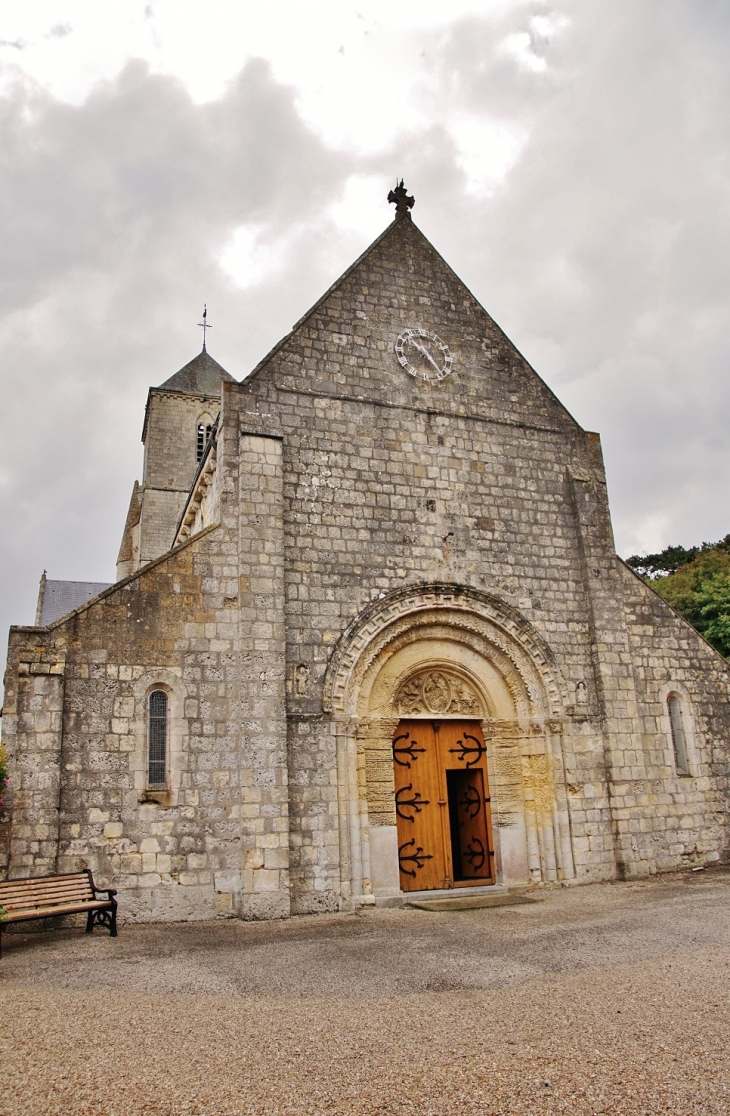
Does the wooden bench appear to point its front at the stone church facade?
no

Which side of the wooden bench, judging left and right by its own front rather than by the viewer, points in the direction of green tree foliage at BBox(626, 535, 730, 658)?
left

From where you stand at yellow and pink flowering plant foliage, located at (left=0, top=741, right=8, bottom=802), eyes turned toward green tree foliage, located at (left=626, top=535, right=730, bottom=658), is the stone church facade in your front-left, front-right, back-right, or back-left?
front-right

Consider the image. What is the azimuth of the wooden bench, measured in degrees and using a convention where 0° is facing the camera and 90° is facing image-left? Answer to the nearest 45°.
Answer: approximately 315°
